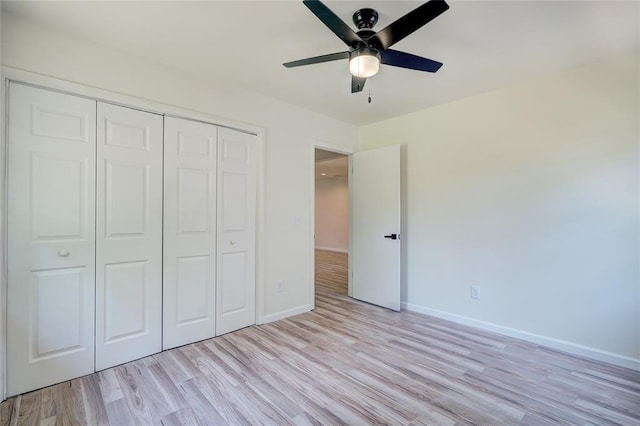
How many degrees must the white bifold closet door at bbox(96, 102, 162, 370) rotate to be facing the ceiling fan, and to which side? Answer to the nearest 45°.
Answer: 0° — it already faces it

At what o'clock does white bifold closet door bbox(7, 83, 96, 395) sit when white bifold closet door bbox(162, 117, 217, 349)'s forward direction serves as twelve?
white bifold closet door bbox(7, 83, 96, 395) is roughly at 4 o'clock from white bifold closet door bbox(162, 117, 217, 349).

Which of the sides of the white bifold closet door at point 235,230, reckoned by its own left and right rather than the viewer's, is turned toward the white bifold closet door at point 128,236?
right

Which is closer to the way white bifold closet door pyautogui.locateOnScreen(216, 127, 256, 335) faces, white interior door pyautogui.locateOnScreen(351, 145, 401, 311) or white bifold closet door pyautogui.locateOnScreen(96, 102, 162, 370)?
the white interior door

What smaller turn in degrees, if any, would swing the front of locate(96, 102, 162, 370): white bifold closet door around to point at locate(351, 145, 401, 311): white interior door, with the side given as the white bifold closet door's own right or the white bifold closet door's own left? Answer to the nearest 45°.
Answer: approximately 45° to the white bifold closet door's own left

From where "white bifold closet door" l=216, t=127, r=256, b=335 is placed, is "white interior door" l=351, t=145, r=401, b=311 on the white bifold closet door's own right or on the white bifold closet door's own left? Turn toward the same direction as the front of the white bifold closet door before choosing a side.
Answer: on the white bifold closet door's own left

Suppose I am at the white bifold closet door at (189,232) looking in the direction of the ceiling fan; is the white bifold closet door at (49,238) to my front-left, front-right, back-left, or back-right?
back-right

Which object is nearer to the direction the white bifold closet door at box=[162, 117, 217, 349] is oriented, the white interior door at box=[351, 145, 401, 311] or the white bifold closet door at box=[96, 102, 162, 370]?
the white interior door

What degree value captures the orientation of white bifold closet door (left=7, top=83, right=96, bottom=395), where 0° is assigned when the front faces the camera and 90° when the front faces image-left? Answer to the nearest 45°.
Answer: approximately 315°

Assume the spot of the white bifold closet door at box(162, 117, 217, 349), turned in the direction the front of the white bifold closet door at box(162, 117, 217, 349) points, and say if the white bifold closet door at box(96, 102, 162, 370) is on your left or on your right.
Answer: on your right

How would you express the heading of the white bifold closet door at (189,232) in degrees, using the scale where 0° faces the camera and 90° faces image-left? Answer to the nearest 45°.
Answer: approximately 315°
